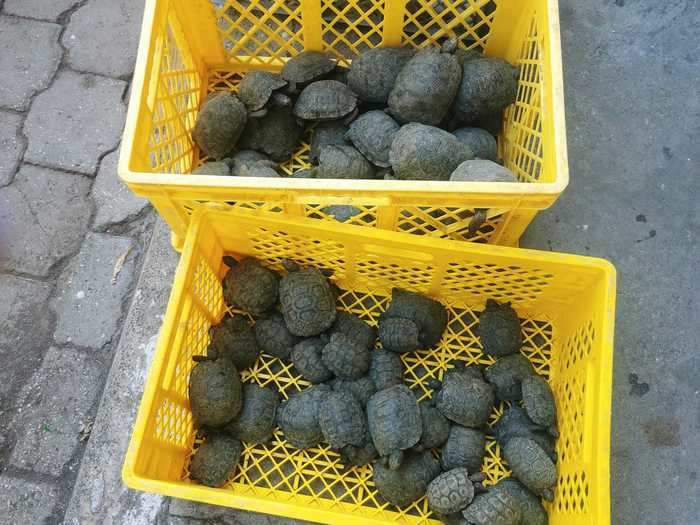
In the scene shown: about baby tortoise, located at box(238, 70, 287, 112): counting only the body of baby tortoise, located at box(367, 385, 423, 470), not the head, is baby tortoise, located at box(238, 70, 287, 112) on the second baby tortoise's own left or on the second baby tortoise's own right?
on the second baby tortoise's own right

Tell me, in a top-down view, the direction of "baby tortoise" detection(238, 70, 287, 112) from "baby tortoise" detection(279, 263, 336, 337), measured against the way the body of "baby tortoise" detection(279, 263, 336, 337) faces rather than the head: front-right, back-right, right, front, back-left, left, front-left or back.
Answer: front-left

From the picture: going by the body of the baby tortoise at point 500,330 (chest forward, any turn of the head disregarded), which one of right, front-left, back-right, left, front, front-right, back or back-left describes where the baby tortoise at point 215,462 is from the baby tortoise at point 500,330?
back-left

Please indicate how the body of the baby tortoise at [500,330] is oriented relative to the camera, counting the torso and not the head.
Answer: away from the camera

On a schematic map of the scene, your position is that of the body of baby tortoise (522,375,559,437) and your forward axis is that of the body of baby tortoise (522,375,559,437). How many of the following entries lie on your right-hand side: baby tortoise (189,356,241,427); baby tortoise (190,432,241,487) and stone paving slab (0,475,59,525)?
3

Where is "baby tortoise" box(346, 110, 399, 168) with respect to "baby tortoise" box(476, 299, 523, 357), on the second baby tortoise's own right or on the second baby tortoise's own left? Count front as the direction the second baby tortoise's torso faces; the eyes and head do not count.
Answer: on the second baby tortoise's own left

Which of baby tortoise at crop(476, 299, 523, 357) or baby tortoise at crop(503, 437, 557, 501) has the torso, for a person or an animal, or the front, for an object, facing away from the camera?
baby tortoise at crop(476, 299, 523, 357)

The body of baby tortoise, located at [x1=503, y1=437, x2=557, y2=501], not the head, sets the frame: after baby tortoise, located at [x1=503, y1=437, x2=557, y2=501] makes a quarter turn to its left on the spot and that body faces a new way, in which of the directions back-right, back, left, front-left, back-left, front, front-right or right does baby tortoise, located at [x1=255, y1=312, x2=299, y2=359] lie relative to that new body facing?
back-left

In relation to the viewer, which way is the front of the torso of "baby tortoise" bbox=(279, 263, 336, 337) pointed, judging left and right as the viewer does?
facing away from the viewer
